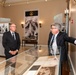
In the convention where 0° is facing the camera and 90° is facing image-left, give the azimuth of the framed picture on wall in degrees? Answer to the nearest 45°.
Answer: approximately 0°

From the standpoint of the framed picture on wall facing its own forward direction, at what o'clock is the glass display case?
The glass display case is roughly at 12 o'clock from the framed picture on wall.

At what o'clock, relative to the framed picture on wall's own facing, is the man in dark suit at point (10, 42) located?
The man in dark suit is roughly at 12 o'clock from the framed picture on wall.

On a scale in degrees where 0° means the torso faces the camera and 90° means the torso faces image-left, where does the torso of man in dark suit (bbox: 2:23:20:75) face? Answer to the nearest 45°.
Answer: approximately 315°

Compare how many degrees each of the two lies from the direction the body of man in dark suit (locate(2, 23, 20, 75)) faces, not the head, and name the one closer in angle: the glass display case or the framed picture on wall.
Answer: the glass display case

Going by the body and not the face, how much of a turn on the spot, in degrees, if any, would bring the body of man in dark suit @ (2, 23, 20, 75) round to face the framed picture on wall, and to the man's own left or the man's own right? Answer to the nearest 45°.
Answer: approximately 135° to the man's own left
